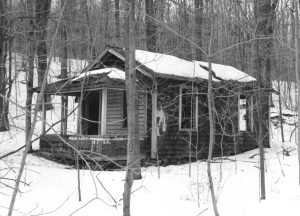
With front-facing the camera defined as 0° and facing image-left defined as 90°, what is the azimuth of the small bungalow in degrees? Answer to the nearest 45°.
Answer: approximately 45°
